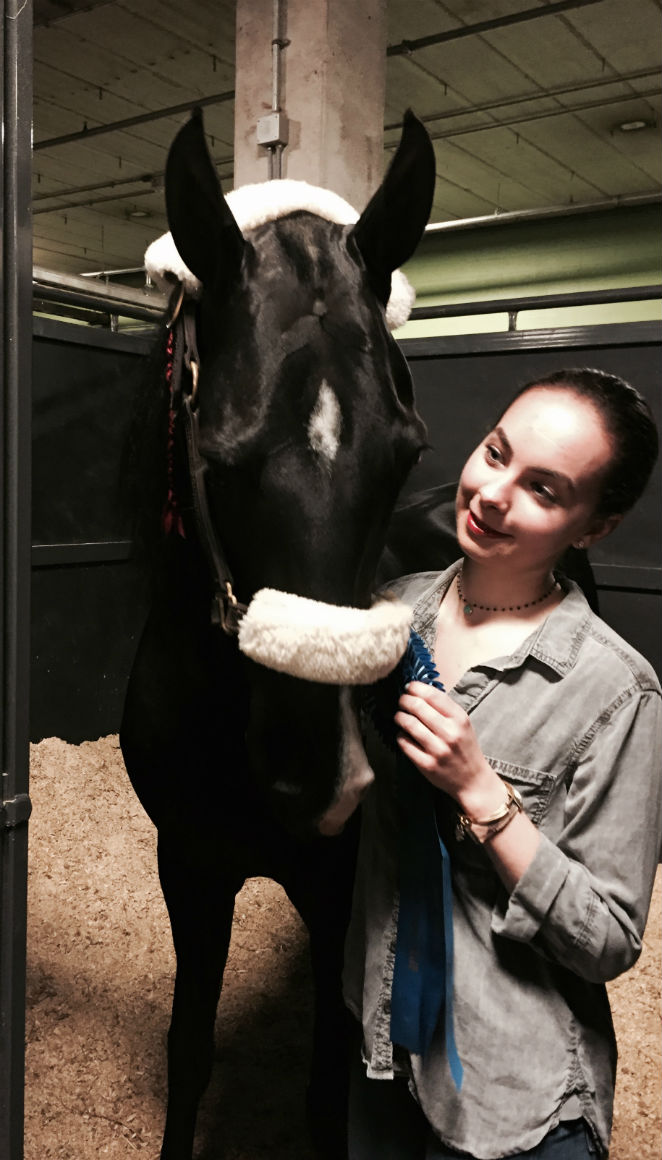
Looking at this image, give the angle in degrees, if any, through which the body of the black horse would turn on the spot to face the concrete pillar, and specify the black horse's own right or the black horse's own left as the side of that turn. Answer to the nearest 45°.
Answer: approximately 180°

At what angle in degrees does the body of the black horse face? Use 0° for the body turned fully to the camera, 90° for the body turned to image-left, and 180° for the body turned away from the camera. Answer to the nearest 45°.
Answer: approximately 0°

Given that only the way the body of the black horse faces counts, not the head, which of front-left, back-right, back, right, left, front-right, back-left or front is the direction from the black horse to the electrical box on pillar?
back

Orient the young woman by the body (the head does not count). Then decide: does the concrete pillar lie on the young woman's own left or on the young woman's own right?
on the young woman's own right
